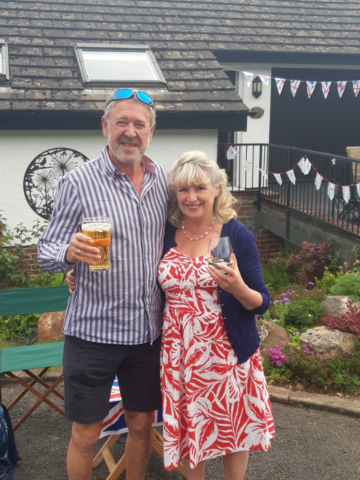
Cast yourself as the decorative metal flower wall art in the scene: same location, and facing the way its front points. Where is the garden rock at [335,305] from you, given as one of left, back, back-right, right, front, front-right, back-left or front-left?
front-left

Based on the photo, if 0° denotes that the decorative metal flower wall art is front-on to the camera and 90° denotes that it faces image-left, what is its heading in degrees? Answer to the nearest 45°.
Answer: approximately 0°

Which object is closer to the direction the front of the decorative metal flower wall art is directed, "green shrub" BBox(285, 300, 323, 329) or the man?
the man

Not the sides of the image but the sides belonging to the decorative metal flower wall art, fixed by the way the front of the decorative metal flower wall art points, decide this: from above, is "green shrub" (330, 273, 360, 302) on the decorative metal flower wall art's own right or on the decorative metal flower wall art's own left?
on the decorative metal flower wall art's own left

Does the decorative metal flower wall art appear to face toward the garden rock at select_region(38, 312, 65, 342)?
yes

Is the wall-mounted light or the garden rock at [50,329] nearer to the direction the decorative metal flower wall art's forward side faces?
the garden rock

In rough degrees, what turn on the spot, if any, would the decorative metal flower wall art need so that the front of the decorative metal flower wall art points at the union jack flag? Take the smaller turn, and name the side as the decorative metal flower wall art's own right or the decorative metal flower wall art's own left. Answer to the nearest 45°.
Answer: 0° — it already faces it

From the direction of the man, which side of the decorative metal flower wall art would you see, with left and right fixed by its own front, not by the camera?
front

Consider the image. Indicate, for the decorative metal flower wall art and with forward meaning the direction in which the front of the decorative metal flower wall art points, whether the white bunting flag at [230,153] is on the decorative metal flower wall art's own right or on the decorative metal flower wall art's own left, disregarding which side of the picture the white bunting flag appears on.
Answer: on the decorative metal flower wall art's own left

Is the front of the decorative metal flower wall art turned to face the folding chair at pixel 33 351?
yes

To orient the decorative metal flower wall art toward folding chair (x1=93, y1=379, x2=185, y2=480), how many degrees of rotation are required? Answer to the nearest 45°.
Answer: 0° — it already faces it

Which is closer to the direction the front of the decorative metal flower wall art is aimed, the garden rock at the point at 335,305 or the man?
the man
